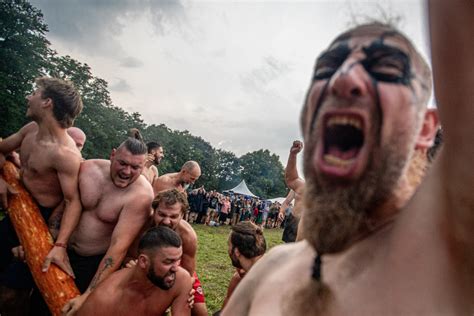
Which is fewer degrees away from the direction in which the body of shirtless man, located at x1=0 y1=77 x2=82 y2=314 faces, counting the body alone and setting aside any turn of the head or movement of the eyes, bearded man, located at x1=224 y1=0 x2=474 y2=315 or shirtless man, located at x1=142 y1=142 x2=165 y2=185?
the bearded man

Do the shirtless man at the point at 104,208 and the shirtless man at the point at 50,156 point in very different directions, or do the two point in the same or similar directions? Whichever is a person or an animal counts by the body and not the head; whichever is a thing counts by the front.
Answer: same or similar directions

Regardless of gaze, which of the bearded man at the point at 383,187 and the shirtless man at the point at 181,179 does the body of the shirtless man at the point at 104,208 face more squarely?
the bearded man

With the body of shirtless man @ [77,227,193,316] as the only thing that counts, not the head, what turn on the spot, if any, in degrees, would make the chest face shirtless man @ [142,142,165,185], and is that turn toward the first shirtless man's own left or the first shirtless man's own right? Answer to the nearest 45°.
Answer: approximately 135° to the first shirtless man's own left

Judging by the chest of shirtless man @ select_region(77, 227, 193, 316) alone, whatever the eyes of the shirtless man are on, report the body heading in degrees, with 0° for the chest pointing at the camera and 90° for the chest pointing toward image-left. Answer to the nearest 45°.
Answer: approximately 315°

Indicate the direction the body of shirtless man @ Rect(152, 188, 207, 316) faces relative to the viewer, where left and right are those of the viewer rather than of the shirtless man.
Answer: facing the viewer and to the left of the viewer
